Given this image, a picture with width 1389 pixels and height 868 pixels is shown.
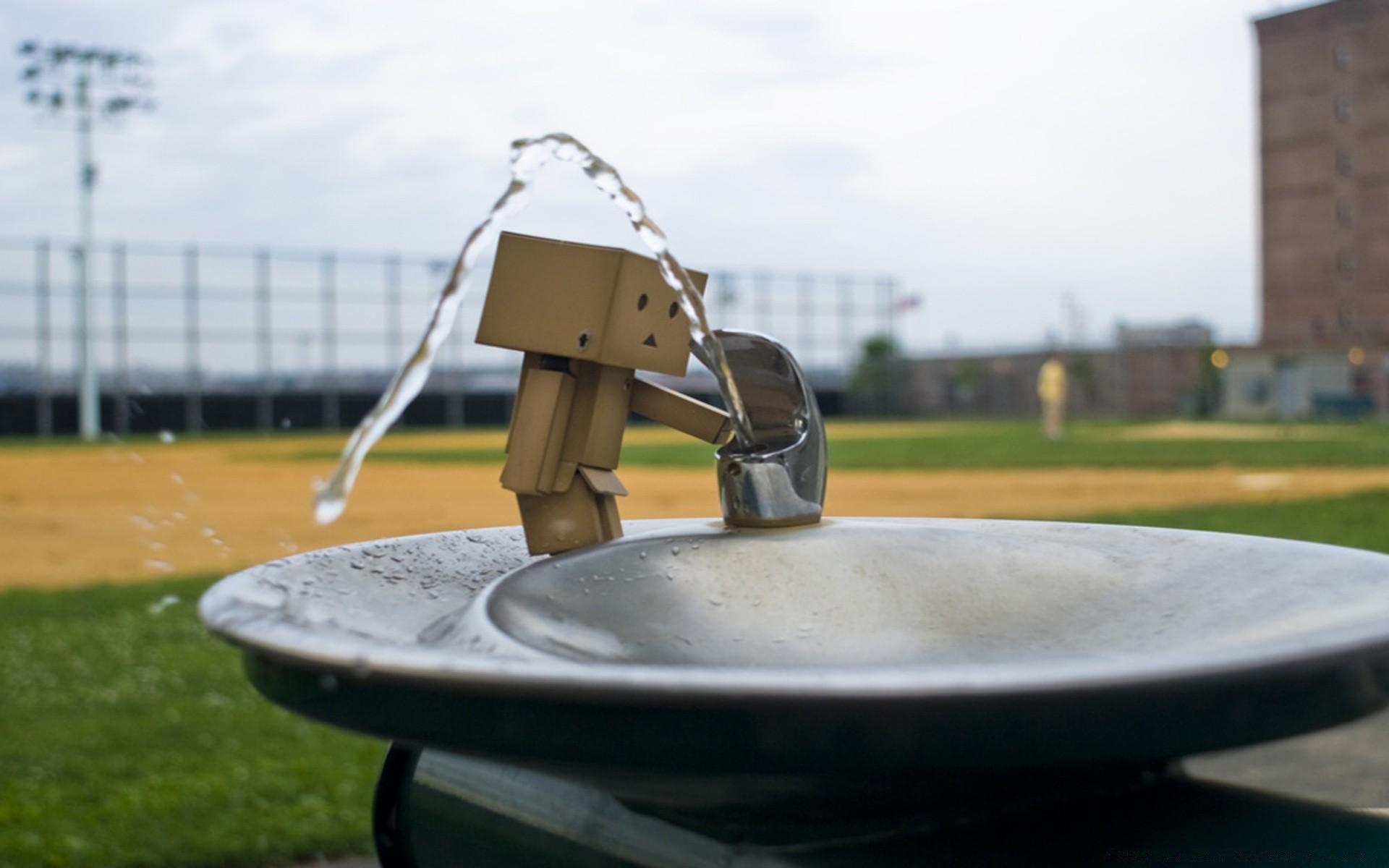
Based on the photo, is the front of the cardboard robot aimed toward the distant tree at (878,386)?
no

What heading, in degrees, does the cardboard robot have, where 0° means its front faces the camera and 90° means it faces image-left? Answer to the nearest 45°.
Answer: approximately 315°
